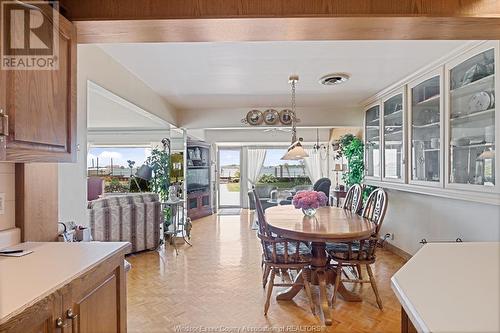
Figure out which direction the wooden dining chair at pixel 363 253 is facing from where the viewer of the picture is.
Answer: facing to the left of the viewer

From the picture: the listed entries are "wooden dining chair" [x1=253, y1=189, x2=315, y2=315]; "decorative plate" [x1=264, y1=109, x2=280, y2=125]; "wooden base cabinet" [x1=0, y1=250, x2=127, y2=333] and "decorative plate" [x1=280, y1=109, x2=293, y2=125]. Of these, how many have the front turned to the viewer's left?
0

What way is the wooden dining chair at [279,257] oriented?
to the viewer's right

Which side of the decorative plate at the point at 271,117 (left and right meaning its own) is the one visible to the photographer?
front

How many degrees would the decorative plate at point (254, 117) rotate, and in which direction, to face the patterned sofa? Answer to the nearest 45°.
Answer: approximately 45° to its right

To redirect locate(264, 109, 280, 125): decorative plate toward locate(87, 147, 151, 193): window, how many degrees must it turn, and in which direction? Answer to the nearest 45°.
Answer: approximately 135° to its right

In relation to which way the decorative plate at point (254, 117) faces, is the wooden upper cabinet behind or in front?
in front

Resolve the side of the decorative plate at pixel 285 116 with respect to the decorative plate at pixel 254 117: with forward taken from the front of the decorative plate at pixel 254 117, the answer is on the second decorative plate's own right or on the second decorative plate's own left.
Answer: on the second decorative plate's own left

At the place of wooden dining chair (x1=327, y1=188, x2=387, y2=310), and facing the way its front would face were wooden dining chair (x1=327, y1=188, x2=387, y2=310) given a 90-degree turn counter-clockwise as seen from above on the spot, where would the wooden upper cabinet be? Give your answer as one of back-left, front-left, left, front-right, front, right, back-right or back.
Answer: front-right

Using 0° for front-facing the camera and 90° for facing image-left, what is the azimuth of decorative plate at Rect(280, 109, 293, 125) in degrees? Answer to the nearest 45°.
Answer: approximately 0°

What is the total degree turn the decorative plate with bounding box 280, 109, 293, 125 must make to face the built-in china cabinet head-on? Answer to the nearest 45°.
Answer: approximately 45° to its left

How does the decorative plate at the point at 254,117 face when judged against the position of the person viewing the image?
facing the viewer

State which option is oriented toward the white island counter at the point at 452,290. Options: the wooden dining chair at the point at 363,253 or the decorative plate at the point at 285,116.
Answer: the decorative plate

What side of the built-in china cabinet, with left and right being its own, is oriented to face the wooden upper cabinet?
front

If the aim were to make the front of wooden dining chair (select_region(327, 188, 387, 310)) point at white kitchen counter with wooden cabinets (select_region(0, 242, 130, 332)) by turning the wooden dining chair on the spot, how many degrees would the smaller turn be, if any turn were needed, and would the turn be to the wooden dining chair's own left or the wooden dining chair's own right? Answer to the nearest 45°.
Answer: approximately 45° to the wooden dining chair's own left

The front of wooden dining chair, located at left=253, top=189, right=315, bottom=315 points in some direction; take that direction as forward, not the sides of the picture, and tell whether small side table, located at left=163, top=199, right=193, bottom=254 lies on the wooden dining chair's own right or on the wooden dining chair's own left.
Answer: on the wooden dining chair's own left

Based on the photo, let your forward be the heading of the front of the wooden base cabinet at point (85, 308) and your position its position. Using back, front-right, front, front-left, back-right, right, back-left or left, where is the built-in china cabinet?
front-left

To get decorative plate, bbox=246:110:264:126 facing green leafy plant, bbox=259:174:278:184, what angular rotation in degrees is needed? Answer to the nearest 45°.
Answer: approximately 180°
